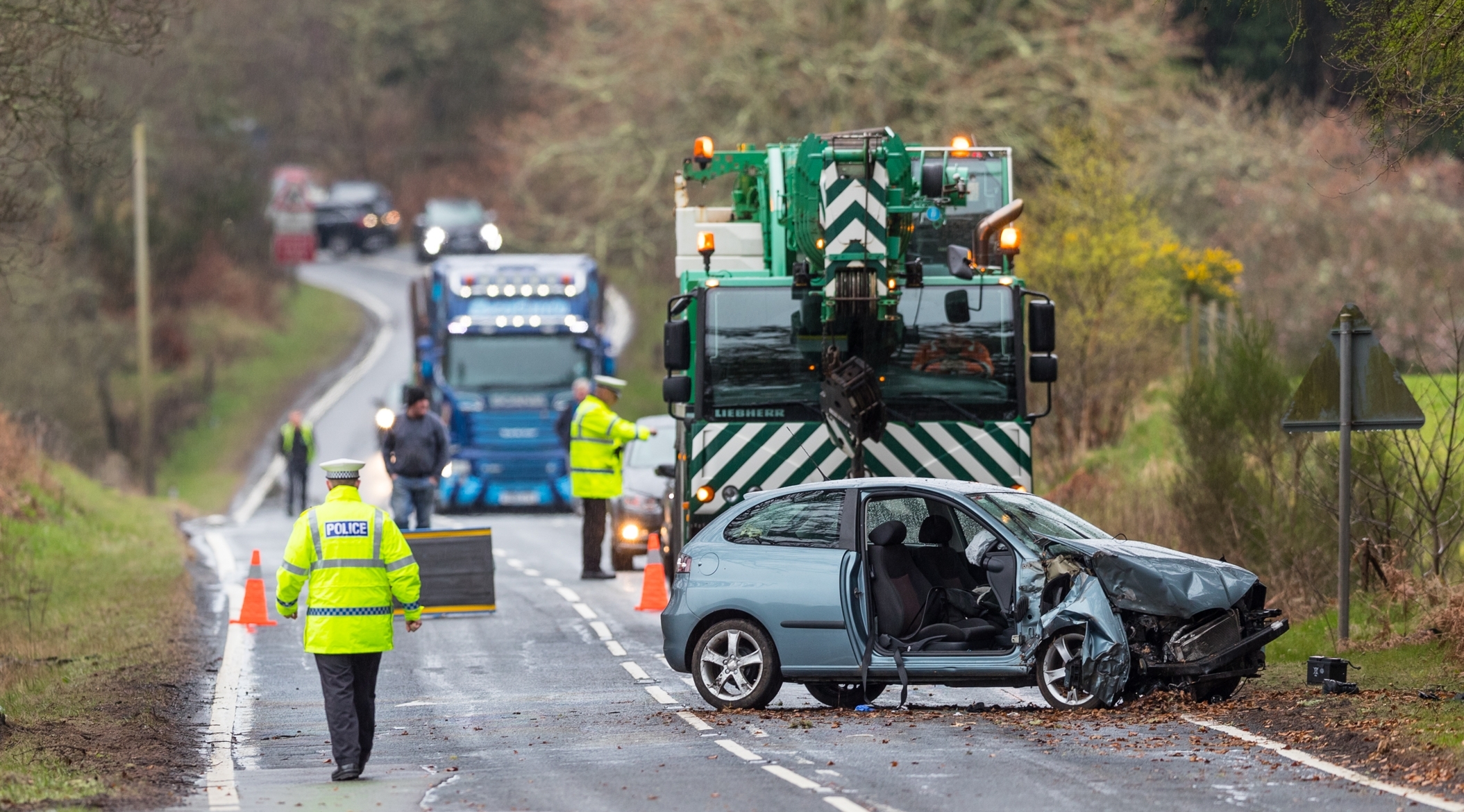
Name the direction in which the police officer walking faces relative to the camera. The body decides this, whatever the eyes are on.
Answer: away from the camera

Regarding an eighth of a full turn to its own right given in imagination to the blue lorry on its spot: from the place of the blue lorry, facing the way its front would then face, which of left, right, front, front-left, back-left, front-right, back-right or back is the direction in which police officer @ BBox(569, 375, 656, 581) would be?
front-left

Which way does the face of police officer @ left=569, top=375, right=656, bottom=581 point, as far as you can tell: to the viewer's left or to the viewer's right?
to the viewer's right

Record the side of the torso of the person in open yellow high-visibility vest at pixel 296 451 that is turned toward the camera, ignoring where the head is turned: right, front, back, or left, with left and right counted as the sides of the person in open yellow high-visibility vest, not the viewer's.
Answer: front

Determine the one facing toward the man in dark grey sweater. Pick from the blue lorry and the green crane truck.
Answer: the blue lorry

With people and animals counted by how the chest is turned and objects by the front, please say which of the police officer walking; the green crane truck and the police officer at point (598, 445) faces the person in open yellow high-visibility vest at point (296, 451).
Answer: the police officer walking

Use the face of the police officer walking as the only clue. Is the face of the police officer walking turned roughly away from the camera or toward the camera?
away from the camera

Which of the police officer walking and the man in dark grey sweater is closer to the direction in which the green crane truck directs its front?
the police officer walking

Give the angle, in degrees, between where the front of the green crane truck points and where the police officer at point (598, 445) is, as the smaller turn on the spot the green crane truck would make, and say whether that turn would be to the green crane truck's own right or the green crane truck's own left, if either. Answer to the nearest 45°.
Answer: approximately 135° to the green crane truck's own right

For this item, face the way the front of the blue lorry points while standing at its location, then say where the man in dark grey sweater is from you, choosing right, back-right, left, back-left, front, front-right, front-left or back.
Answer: front

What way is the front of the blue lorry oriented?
toward the camera

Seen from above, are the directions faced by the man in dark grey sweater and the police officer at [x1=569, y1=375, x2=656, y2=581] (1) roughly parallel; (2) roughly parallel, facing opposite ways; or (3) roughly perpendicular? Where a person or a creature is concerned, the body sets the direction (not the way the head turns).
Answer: roughly perpendicular

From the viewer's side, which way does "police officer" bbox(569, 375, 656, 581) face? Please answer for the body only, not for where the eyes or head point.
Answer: to the viewer's right

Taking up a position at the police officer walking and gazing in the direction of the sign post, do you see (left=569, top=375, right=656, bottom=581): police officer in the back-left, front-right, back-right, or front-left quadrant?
front-left

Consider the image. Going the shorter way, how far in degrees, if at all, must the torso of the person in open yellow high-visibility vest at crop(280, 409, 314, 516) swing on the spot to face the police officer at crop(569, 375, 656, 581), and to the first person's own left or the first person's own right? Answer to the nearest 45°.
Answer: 0° — they already face them
